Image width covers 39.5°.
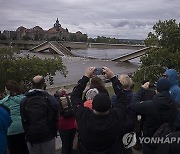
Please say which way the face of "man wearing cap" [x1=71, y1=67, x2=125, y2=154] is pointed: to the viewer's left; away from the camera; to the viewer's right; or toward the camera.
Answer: away from the camera

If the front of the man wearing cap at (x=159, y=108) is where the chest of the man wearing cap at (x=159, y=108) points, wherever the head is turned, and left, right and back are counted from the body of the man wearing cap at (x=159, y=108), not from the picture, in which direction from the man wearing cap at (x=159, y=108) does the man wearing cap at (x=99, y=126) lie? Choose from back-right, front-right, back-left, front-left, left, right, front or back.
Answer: left

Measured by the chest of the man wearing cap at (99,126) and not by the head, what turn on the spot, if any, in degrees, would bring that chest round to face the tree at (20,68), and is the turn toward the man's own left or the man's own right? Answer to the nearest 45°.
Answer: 0° — they already face it

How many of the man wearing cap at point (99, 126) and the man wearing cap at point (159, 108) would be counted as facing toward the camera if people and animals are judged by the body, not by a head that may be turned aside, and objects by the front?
0

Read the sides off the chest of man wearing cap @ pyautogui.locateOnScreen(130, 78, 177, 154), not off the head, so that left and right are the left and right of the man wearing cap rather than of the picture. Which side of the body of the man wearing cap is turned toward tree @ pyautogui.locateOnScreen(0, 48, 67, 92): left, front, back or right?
front

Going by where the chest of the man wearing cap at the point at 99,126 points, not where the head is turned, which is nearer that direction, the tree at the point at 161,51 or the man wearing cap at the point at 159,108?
the tree

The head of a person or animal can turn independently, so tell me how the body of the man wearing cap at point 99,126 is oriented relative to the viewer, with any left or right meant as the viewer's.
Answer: facing away from the viewer

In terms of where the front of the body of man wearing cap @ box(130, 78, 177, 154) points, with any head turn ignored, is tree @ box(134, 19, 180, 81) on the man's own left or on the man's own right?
on the man's own right

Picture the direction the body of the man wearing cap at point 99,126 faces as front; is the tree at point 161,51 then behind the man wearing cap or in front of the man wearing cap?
in front

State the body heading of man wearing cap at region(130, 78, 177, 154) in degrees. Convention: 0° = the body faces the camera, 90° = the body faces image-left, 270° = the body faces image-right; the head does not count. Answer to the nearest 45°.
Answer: approximately 135°
